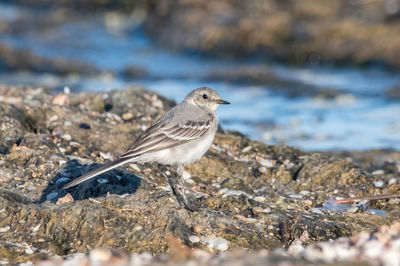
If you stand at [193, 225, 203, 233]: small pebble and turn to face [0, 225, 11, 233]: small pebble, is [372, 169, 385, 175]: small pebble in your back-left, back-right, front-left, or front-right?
back-right

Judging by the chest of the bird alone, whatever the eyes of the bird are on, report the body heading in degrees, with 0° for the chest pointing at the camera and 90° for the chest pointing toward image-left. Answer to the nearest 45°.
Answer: approximately 270°

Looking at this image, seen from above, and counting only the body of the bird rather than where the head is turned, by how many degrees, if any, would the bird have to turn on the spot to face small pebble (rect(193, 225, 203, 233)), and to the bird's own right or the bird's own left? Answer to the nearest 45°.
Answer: approximately 90° to the bird's own right

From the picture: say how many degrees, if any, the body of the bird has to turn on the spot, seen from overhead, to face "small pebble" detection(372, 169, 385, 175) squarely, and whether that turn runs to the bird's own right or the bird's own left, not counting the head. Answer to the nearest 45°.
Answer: approximately 45° to the bird's own left

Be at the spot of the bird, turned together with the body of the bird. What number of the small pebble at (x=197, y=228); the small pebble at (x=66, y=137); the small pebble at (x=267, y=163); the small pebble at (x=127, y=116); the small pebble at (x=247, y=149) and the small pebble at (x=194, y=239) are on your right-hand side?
2

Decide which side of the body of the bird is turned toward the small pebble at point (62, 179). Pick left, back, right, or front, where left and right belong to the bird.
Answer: back

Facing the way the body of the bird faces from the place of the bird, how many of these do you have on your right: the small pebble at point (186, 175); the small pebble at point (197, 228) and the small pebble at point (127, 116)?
1

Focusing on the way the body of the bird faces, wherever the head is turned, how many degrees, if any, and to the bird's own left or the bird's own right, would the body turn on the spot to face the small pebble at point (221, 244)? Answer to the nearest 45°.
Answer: approximately 90° to the bird's own right

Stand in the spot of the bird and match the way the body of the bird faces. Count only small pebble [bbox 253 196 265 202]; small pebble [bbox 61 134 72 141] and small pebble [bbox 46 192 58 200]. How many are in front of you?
1

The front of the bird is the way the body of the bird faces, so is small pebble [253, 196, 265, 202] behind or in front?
in front

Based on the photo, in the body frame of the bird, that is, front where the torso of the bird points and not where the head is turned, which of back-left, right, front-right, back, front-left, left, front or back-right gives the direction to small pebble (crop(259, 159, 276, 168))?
front-left

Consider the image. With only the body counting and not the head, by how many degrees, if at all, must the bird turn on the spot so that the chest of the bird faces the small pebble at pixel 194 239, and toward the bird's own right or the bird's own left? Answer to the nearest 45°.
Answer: approximately 90° to the bird's own right
